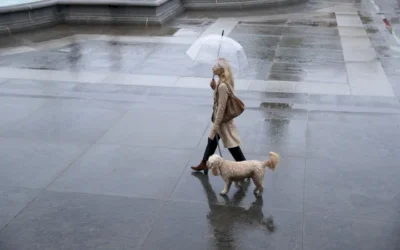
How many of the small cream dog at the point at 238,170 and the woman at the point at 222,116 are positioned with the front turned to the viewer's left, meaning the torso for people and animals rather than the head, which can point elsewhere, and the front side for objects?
2

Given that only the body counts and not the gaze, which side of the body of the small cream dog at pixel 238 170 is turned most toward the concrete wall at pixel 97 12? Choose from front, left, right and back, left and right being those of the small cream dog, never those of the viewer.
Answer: right

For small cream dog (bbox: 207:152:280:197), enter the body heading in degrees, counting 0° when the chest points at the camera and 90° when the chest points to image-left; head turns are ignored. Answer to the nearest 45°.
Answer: approximately 90°

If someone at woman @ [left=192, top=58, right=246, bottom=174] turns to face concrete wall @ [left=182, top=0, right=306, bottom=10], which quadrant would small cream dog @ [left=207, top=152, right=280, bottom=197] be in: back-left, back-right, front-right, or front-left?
back-right

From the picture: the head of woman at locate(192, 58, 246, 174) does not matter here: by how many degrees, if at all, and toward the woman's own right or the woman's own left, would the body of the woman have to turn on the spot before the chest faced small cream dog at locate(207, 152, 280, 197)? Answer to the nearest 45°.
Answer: approximately 90° to the woman's own left

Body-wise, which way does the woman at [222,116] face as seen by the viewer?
to the viewer's left

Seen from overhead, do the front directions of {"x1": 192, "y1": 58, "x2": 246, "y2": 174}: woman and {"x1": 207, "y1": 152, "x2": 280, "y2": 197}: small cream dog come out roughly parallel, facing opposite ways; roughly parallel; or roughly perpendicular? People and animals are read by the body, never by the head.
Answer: roughly parallel

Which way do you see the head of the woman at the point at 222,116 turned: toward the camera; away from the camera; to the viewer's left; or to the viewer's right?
to the viewer's left

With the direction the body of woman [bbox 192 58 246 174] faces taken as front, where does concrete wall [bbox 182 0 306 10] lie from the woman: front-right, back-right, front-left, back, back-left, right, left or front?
right

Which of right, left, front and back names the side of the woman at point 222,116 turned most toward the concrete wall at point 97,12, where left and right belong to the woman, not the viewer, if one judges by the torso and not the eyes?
right
